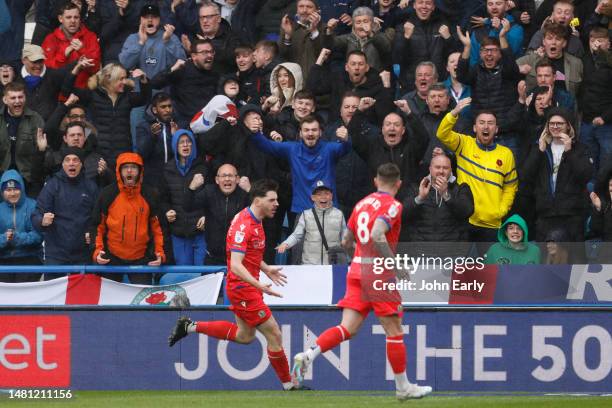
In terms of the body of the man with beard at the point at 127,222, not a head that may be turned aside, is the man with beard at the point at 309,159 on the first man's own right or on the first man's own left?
on the first man's own left

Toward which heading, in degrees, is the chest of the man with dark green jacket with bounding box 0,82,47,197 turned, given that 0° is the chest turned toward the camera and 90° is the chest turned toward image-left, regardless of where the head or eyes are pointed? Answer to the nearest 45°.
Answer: approximately 0°

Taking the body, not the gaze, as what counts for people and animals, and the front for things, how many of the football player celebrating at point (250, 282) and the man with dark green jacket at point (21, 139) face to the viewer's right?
1

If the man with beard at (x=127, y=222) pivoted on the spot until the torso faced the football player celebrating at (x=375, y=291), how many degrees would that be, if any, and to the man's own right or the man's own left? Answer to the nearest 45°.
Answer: approximately 45° to the man's own left

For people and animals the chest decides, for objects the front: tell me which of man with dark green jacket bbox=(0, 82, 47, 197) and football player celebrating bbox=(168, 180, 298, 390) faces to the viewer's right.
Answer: the football player celebrating

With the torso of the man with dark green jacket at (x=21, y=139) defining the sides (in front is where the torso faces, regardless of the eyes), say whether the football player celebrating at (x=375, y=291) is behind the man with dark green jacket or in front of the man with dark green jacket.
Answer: in front

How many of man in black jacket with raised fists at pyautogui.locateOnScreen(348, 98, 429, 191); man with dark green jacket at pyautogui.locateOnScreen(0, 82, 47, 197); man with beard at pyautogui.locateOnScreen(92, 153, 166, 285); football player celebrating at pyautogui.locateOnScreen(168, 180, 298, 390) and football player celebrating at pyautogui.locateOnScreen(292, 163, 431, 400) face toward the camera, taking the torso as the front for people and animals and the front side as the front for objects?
3

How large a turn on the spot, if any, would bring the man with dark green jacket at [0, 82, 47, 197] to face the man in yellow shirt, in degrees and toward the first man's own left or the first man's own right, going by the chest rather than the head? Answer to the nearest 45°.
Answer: approximately 45° to the first man's own left

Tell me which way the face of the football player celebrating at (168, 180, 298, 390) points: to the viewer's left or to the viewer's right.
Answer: to the viewer's right

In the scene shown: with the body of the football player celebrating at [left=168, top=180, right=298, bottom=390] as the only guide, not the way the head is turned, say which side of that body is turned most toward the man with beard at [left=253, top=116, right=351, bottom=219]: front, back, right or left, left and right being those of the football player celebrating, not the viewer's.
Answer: left
